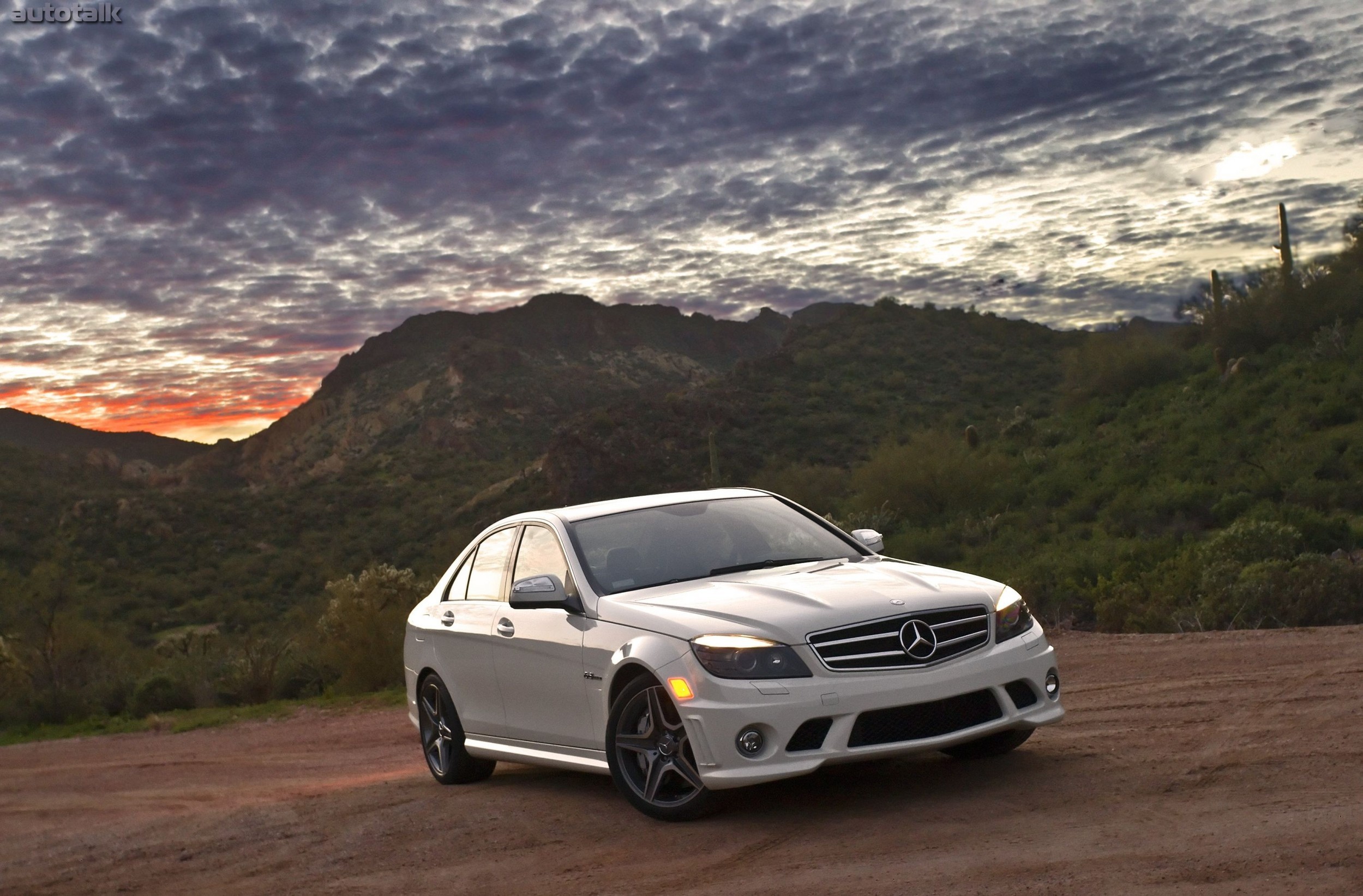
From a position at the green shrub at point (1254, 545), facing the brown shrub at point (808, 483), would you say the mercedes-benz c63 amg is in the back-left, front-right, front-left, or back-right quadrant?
back-left

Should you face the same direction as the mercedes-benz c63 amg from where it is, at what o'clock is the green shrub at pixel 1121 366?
The green shrub is roughly at 8 o'clock from the mercedes-benz c63 amg.

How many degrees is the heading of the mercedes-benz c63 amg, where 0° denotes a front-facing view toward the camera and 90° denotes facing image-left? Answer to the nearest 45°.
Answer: approximately 315°

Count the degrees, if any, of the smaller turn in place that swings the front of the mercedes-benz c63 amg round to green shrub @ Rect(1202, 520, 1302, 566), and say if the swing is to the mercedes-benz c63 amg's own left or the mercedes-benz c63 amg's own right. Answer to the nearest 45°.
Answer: approximately 90° to the mercedes-benz c63 amg's own left

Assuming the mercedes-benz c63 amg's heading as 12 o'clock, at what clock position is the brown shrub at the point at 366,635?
The brown shrub is roughly at 7 o'clock from the mercedes-benz c63 amg.

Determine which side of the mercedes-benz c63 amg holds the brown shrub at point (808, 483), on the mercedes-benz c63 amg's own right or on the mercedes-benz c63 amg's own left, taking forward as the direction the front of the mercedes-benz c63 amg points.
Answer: on the mercedes-benz c63 amg's own left

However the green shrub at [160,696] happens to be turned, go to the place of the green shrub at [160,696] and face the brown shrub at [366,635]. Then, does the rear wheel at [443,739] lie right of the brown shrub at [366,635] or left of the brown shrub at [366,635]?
right

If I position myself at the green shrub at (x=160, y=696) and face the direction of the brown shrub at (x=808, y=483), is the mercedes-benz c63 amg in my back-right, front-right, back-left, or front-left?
back-right

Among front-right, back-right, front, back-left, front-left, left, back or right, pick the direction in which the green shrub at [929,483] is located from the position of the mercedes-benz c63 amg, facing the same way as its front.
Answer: back-left
